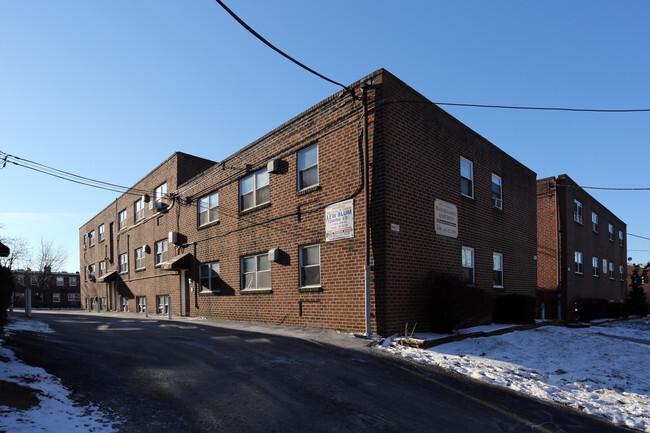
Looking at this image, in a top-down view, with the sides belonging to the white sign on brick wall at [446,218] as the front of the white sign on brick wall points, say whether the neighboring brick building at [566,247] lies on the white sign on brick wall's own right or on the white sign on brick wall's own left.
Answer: on the white sign on brick wall's own left

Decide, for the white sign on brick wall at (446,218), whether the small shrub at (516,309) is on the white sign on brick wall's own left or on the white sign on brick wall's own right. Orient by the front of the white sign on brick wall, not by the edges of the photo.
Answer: on the white sign on brick wall's own left

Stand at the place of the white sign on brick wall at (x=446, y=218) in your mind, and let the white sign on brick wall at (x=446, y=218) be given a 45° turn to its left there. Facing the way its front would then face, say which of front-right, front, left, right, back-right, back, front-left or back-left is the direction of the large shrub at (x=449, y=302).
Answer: right

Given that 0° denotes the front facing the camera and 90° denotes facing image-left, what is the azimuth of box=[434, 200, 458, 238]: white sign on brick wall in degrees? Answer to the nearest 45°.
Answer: approximately 315°
